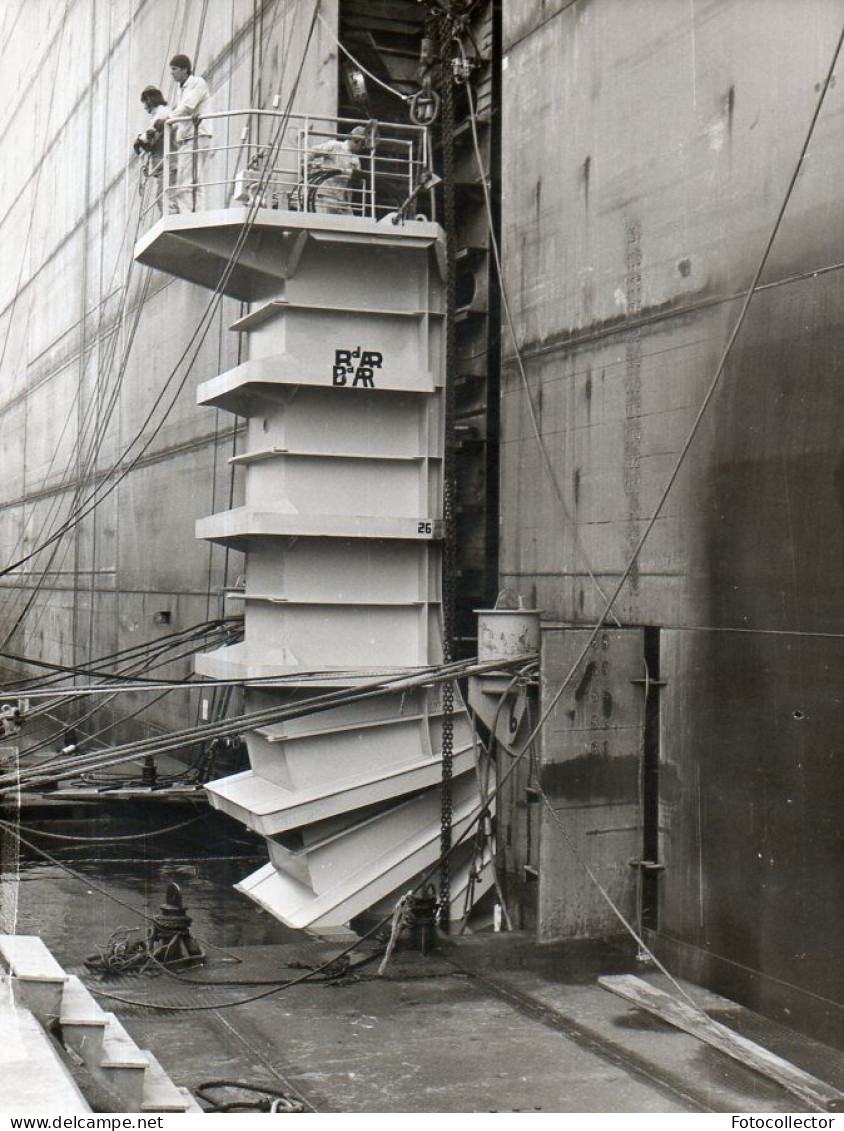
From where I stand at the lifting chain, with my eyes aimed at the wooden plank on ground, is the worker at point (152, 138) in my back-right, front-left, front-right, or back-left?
back-right

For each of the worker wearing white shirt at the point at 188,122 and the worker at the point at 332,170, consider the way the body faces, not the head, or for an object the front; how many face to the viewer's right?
1

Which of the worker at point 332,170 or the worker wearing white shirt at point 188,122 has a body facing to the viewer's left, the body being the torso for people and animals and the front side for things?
the worker wearing white shirt

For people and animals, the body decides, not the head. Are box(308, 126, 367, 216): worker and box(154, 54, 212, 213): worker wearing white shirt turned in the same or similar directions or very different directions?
very different directions

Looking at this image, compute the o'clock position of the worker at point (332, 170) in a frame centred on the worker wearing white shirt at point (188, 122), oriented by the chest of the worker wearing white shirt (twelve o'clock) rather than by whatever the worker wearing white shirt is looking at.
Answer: The worker is roughly at 7 o'clock from the worker wearing white shirt.

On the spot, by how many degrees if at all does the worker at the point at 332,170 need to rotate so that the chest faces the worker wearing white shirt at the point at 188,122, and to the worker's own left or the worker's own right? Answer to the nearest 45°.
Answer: approximately 180°

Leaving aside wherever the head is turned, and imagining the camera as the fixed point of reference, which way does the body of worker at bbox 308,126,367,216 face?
to the viewer's right

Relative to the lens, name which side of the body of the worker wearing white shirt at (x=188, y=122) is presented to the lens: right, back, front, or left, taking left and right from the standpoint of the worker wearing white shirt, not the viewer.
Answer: left

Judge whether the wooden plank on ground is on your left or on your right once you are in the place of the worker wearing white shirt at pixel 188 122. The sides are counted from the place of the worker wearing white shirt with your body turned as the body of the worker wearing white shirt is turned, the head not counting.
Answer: on your left

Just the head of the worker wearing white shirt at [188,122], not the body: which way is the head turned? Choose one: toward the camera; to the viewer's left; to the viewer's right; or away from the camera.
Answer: to the viewer's left
